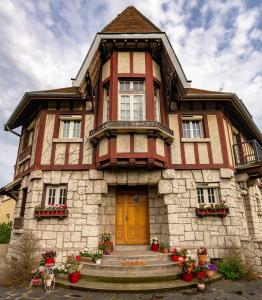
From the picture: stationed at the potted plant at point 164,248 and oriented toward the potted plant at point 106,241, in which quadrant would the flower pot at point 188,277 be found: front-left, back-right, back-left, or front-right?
back-left

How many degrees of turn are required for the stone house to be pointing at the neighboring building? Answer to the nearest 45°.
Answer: approximately 135° to its right

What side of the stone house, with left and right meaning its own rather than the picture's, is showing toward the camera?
front

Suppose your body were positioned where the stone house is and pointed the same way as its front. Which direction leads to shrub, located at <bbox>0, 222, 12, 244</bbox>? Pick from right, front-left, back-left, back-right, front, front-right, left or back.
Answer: back-right
